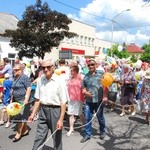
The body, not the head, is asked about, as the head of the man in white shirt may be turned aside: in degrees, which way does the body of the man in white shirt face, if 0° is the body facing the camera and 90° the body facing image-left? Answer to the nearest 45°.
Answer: approximately 45°

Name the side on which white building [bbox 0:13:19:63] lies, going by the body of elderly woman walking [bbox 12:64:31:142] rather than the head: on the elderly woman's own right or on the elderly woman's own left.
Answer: on the elderly woman's own right

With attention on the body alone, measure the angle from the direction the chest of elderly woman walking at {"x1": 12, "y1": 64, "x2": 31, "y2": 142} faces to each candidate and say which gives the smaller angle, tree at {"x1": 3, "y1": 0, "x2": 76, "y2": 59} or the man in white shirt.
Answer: the man in white shirt

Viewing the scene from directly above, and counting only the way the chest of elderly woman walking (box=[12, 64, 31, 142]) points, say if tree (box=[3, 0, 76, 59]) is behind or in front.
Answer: behind

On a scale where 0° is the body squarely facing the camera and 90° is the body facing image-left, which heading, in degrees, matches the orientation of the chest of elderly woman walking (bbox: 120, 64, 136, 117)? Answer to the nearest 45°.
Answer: approximately 45°

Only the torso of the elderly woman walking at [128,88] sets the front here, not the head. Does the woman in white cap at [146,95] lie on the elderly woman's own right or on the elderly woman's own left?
on the elderly woman's own left

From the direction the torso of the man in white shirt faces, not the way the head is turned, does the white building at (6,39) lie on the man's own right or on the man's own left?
on the man's own right

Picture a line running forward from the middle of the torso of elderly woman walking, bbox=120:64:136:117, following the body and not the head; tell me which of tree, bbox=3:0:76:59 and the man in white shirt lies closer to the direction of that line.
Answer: the man in white shirt
